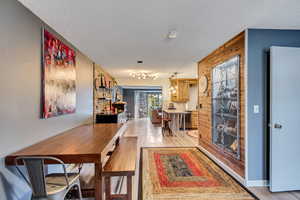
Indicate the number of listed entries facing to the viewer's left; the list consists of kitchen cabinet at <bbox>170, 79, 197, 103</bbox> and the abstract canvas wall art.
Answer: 0

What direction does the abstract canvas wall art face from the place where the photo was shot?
facing the viewer and to the right of the viewer

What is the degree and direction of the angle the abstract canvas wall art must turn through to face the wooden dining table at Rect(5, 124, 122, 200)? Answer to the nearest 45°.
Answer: approximately 45° to its right

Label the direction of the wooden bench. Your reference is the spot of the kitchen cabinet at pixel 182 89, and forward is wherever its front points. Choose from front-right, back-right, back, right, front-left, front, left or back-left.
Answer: front

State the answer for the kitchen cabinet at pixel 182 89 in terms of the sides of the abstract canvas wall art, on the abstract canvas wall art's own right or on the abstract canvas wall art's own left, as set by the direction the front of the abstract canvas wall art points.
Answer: on the abstract canvas wall art's own left

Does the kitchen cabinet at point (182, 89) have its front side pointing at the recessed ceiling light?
yes

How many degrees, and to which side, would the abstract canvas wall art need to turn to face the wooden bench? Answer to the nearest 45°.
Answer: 0° — it already faces it

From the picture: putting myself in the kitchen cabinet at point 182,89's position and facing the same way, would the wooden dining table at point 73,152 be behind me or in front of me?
in front

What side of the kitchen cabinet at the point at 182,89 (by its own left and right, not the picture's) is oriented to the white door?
front

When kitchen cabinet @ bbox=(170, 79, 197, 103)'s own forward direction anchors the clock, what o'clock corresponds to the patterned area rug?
The patterned area rug is roughly at 12 o'clock from the kitchen cabinet.

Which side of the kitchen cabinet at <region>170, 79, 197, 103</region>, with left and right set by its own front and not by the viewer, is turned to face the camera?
front

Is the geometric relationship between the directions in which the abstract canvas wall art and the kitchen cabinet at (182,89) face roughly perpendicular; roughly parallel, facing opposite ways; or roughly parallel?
roughly perpendicular
